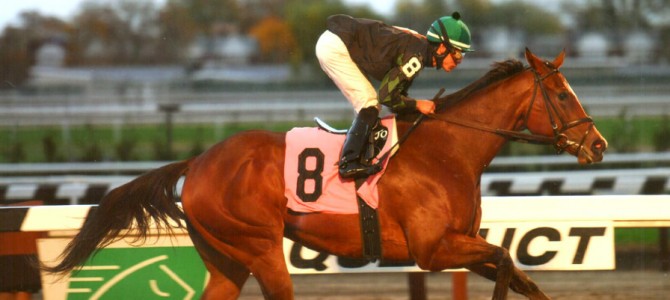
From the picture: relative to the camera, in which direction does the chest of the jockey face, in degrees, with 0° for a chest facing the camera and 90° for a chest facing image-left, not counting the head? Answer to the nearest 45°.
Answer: approximately 270°

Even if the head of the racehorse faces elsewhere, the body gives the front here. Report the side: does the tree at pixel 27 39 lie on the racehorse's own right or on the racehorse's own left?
on the racehorse's own left

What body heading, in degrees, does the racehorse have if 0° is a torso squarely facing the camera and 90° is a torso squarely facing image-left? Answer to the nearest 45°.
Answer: approximately 270°

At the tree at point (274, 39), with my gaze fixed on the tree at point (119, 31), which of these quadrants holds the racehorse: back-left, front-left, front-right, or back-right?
back-left

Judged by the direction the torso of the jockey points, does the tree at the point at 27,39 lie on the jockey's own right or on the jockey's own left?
on the jockey's own left

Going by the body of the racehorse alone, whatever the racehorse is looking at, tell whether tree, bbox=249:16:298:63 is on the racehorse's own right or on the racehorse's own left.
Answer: on the racehorse's own left

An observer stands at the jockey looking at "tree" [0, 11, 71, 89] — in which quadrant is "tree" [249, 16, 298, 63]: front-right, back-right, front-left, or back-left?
front-right

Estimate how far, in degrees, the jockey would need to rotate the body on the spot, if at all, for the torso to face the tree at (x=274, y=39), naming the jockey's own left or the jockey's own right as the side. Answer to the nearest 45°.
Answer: approximately 90° to the jockey's own left
